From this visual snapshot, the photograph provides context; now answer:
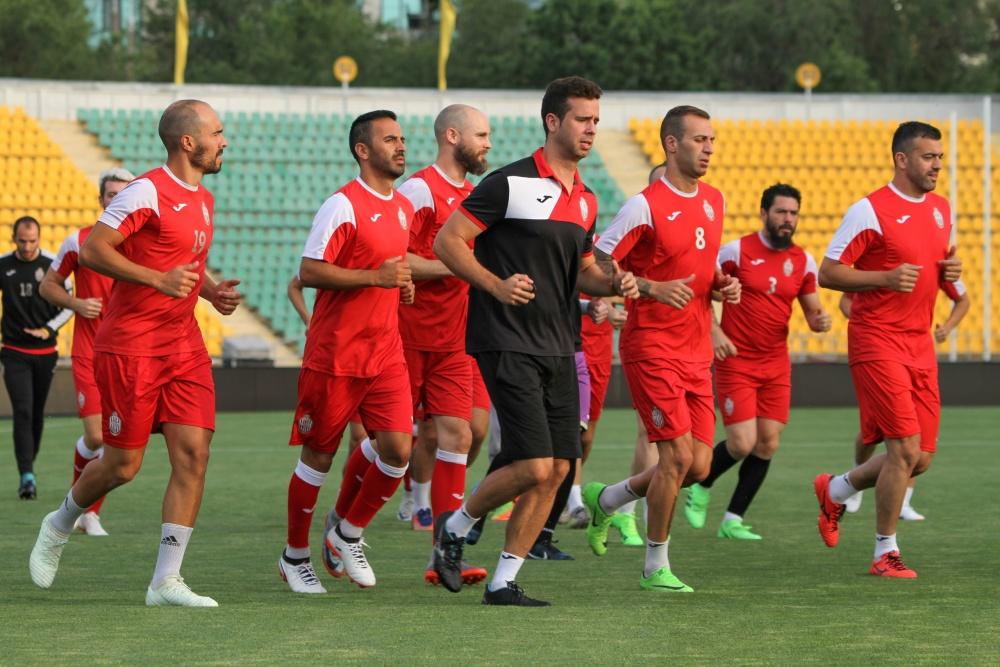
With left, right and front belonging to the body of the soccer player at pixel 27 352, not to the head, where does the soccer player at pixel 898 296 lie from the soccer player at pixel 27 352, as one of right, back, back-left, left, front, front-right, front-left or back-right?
front-left

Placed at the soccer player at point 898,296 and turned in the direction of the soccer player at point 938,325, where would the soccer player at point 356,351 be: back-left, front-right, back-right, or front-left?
back-left

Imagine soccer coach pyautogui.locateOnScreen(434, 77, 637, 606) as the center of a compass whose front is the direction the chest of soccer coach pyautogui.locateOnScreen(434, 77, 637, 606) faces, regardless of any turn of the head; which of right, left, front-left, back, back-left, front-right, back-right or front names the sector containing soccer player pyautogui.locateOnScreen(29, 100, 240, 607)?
back-right

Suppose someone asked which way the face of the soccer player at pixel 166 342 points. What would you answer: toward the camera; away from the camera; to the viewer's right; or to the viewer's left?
to the viewer's right

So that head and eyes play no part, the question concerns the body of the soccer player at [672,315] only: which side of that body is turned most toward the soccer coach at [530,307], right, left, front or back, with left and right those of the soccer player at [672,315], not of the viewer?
right

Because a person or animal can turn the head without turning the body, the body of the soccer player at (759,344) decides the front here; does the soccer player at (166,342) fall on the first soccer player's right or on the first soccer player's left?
on the first soccer player's right

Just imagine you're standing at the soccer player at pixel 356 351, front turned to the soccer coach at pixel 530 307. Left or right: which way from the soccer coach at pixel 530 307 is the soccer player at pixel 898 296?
left

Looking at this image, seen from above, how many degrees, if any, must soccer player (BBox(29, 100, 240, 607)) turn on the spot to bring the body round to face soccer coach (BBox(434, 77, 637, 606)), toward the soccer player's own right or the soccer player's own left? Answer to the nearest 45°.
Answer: approximately 45° to the soccer player's own left
